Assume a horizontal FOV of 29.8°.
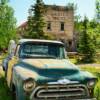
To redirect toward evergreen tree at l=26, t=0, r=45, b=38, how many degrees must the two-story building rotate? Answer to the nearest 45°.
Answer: approximately 45° to its right

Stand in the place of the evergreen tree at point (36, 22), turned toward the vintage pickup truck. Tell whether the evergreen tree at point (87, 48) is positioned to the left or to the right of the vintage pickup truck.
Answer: left

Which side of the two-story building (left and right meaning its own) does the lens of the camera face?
front

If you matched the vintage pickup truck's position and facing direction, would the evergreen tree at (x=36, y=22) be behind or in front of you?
behind

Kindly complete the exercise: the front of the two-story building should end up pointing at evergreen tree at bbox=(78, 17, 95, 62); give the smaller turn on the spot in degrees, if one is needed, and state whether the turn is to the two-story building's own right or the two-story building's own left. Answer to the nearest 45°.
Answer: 0° — it already faces it

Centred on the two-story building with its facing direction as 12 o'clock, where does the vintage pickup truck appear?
The vintage pickup truck is roughly at 12 o'clock from the two-story building.

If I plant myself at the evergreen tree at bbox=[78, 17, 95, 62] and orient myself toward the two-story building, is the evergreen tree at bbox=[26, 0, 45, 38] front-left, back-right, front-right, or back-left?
front-left

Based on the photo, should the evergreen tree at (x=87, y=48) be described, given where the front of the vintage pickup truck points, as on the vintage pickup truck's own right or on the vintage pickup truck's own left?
on the vintage pickup truck's own left

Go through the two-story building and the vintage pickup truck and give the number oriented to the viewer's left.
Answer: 0

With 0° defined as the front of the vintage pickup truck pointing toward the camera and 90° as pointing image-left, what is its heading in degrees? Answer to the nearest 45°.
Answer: approximately 315°
